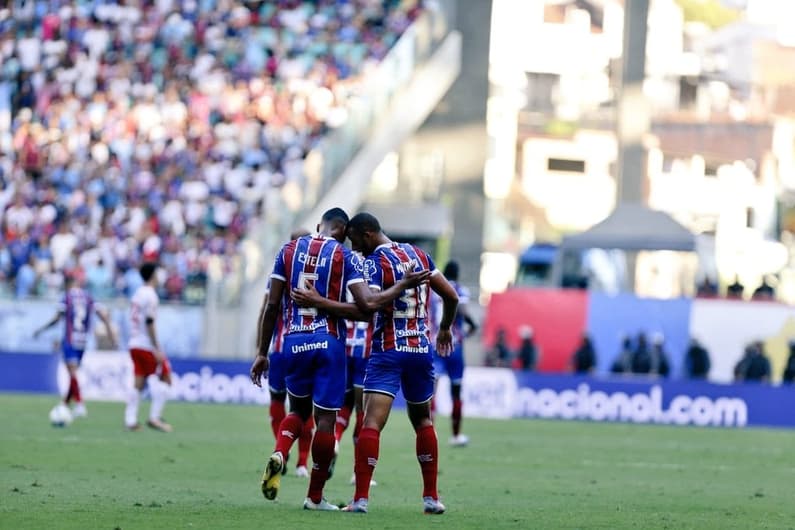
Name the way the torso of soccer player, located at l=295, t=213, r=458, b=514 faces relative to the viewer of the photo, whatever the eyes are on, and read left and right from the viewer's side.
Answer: facing away from the viewer and to the left of the viewer

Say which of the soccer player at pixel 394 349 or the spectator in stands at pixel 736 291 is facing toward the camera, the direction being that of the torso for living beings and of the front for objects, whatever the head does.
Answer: the spectator in stands

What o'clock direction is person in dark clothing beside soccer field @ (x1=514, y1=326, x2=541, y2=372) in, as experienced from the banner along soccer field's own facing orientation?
The person in dark clothing beside soccer field is roughly at 6 o'clock from the banner along soccer field.

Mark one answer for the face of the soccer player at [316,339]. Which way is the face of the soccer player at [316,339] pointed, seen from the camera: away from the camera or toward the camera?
away from the camera

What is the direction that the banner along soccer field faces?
toward the camera

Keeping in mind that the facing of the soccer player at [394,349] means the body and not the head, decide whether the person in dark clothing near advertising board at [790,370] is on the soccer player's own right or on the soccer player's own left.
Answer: on the soccer player's own right

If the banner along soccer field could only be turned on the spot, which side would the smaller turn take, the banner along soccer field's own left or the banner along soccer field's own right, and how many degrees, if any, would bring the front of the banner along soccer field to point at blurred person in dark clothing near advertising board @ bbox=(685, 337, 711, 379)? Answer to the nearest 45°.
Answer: approximately 135° to the banner along soccer field's own left

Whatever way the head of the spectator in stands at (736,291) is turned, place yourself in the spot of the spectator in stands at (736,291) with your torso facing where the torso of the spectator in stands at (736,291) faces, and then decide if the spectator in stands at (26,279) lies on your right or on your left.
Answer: on your right

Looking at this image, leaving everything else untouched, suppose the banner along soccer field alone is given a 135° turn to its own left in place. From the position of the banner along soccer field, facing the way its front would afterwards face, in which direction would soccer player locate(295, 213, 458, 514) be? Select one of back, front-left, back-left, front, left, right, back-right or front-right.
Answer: back-right

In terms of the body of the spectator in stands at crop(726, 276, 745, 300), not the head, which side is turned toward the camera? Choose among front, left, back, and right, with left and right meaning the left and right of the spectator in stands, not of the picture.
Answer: front

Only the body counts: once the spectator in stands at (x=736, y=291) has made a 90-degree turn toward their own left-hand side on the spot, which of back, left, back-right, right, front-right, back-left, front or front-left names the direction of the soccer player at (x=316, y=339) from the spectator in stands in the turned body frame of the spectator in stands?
right

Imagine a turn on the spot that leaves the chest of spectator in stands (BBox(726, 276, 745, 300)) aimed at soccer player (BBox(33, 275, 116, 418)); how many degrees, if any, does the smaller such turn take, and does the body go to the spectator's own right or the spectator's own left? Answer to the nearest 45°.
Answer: approximately 45° to the spectator's own right
